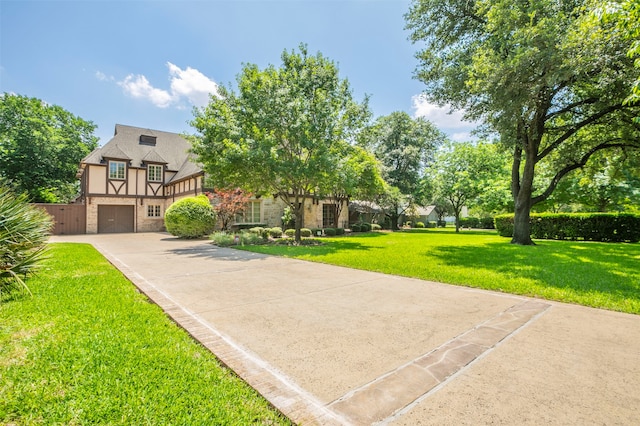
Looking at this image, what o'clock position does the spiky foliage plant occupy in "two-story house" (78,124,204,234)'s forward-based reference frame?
The spiky foliage plant is roughly at 12 o'clock from the two-story house.

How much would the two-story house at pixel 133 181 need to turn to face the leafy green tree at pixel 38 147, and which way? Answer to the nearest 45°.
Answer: approximately 135° to its right

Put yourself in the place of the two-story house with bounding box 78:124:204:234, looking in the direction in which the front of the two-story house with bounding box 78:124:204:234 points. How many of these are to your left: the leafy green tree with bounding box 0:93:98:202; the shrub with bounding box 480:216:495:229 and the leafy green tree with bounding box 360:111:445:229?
2

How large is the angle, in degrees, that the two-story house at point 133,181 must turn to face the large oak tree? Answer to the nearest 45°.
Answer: approximately 45° to its left

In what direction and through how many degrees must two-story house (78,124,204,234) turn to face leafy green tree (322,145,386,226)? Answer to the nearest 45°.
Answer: approximately 45° to its left

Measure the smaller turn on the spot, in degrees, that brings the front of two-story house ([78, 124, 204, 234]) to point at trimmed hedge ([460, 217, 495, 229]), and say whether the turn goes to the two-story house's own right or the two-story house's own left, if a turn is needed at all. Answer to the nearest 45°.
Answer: approximately 90° to the two-story house's own left

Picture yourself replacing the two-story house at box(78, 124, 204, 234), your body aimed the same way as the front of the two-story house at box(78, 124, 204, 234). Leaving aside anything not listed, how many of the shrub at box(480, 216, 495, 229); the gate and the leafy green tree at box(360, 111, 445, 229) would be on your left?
2

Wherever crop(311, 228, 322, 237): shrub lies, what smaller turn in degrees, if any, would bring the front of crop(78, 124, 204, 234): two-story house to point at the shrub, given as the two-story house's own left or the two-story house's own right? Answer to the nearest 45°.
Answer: approximately 45° to the two-story house's own left

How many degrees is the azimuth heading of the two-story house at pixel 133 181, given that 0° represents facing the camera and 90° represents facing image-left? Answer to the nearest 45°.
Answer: approximately 0°
